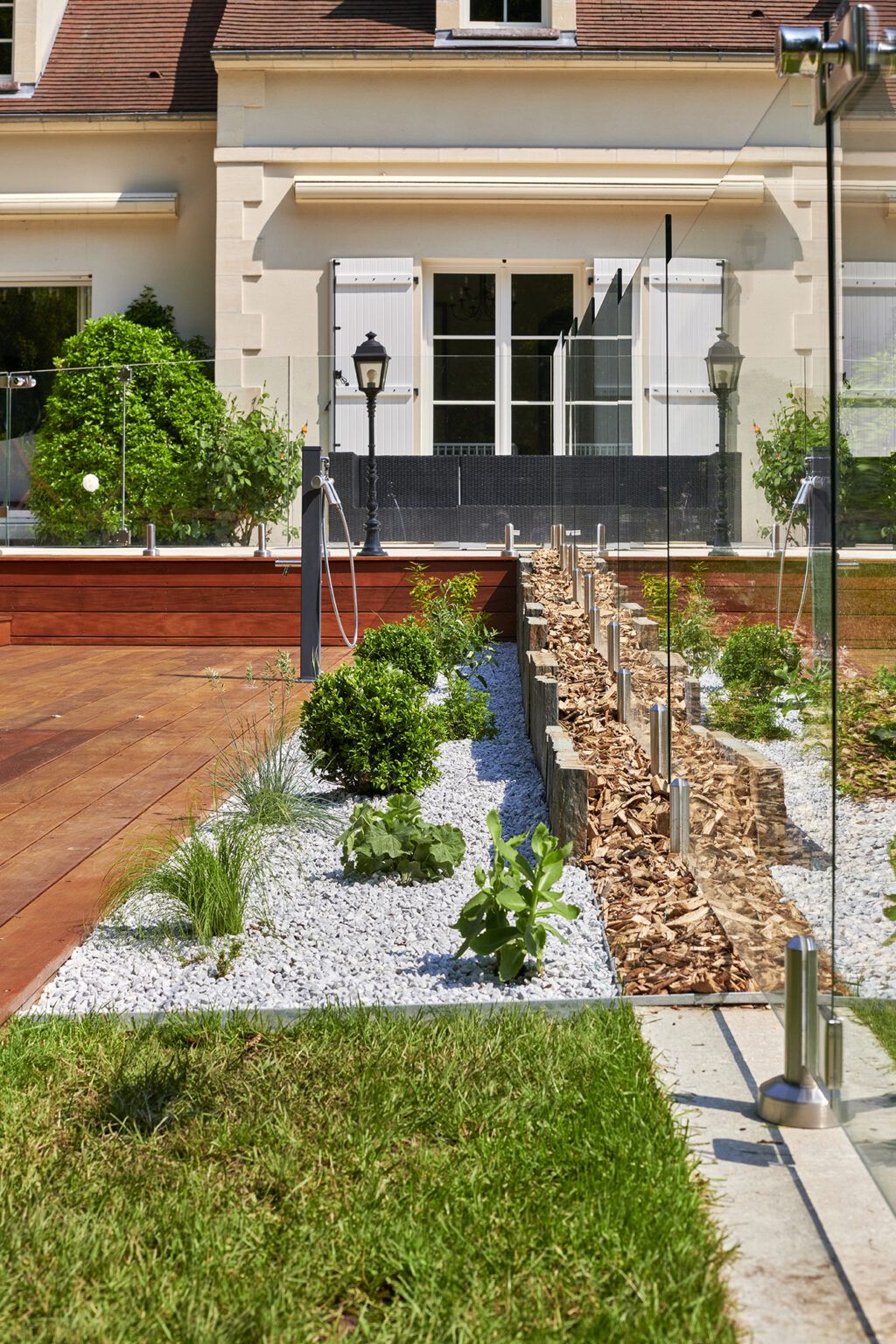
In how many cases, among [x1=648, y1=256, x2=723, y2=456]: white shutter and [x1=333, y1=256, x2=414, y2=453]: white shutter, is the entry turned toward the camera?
2

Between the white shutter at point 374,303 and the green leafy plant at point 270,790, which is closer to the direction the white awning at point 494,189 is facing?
the green leafy plant

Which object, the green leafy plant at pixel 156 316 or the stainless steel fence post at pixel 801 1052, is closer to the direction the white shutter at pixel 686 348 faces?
the stainless steel fence post

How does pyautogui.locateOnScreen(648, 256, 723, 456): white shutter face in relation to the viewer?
toward the camera

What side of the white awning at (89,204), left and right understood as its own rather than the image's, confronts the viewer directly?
front

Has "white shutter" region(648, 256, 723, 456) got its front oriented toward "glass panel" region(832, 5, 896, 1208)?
yes

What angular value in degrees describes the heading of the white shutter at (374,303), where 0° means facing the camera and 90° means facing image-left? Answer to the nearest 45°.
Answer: approximately 0°

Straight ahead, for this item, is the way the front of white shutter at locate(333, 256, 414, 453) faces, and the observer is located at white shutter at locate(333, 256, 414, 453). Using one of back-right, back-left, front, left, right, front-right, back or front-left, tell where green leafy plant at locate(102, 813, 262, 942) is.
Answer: front

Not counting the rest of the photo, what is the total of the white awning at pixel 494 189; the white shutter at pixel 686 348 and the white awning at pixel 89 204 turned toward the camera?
3

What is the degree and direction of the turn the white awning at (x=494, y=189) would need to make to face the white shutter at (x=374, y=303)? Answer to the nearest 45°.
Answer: approximately 90° to its right

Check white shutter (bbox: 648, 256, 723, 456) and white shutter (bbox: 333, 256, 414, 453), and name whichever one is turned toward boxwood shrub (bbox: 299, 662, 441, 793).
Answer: white shutter (bbox: 333, 256, 414, 453)

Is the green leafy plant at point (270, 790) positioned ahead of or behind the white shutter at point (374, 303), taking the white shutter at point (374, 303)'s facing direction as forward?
ahead
